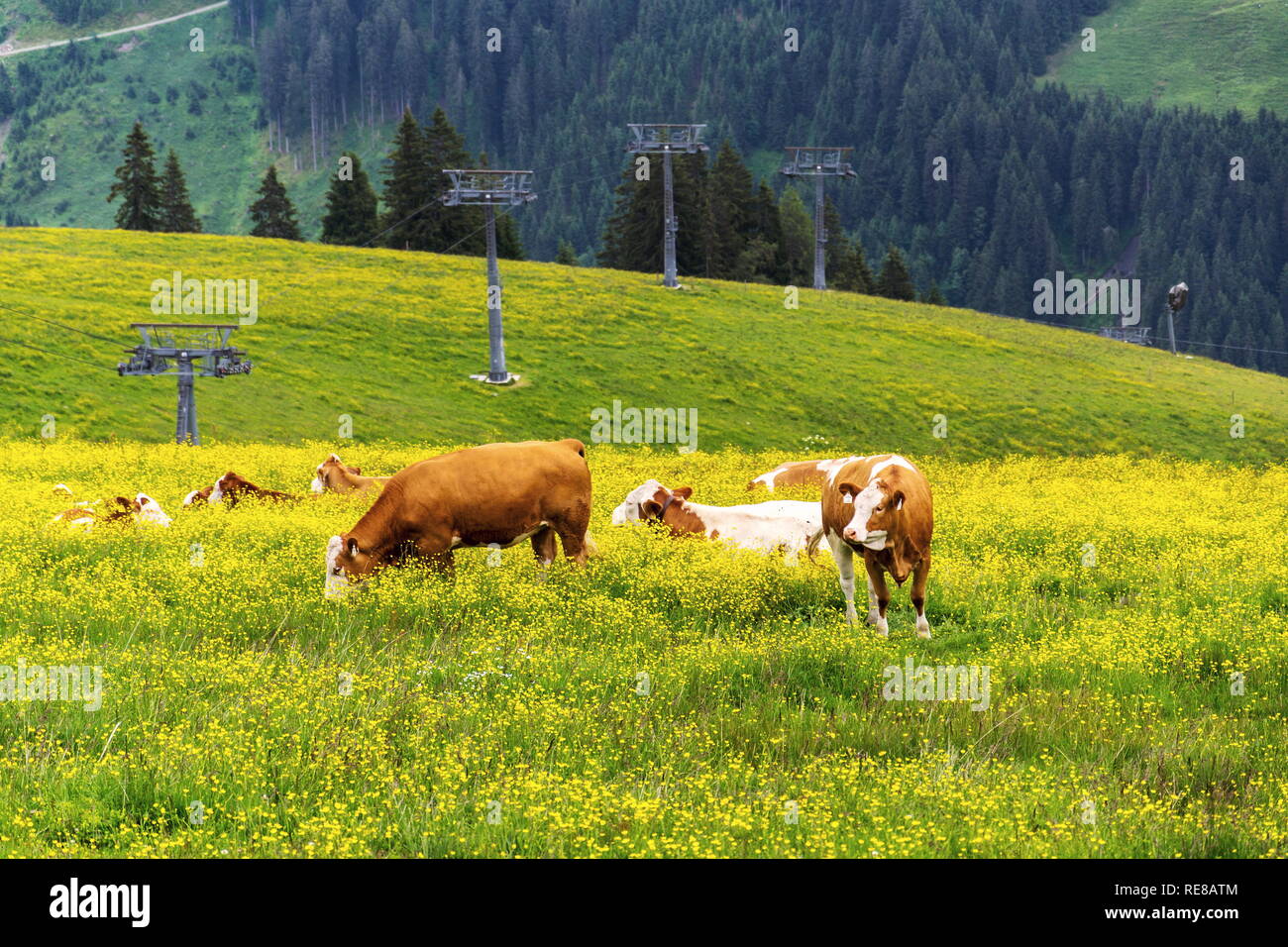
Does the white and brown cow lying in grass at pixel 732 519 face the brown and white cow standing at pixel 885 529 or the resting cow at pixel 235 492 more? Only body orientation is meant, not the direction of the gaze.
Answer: the resting cow

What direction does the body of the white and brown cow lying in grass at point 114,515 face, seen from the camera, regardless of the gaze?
to the viewer's right

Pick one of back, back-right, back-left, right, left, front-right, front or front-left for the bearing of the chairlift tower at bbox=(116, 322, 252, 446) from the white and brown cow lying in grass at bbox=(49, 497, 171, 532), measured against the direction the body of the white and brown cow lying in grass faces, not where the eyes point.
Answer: left

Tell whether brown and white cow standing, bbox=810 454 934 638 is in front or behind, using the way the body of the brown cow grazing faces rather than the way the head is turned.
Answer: behind

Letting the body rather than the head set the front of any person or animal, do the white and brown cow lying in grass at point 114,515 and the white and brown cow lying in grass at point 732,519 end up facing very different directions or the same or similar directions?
very different directions

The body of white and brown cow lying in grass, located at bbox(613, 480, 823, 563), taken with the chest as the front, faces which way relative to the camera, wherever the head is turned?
to the viewer's left

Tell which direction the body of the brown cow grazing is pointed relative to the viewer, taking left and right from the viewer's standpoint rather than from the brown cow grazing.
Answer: facing to the left of the viewer

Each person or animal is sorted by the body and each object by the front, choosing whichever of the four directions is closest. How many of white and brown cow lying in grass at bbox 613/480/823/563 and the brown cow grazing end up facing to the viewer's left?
2

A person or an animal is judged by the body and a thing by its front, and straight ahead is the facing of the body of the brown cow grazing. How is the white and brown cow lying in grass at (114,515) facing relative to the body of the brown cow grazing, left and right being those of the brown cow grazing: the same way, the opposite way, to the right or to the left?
the opposite way

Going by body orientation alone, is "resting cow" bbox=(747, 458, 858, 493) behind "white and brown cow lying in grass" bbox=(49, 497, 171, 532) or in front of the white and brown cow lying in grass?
in front

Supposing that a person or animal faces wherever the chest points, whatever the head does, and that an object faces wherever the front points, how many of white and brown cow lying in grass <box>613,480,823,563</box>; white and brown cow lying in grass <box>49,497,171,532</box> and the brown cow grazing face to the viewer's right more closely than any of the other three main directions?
1

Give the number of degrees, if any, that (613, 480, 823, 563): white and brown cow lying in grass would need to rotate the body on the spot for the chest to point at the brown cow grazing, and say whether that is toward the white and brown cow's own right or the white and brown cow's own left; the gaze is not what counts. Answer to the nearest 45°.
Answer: approximately 45° to the white and brown cow's own left

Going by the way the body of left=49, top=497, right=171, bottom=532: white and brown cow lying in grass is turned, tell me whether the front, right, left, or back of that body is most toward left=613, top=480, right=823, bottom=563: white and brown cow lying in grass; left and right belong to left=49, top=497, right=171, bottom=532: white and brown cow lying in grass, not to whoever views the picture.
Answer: front
